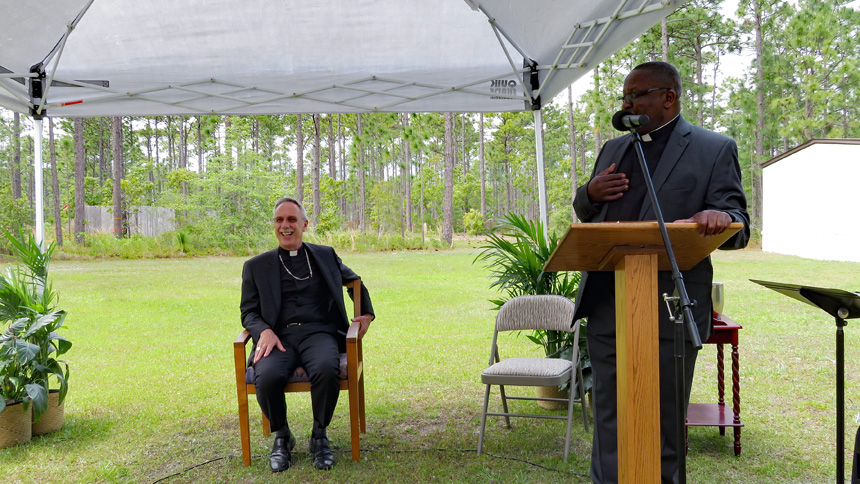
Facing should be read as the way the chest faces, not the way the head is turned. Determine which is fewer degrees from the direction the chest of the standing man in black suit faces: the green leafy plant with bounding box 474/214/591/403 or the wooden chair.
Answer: the wooden chair

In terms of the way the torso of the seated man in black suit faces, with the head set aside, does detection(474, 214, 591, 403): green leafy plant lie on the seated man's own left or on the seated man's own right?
on the seated man's own left

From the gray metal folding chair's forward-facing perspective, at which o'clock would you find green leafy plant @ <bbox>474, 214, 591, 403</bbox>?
The green leafy plant is roughly at 6 o'clock from the gray metal folding chair.

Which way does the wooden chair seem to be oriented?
toward the camera

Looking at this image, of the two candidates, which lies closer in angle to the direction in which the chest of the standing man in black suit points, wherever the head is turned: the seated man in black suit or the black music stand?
the seated man in black suit

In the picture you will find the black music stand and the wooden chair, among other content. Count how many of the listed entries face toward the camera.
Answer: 1

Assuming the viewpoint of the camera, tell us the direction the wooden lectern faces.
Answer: facing the viewer

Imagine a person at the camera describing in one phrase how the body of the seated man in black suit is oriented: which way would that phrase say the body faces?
toward the camera

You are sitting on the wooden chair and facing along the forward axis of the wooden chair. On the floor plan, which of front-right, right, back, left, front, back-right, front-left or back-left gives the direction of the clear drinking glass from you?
left

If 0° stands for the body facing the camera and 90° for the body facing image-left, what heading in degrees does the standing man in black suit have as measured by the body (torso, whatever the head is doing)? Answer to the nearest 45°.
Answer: approximately 45°
